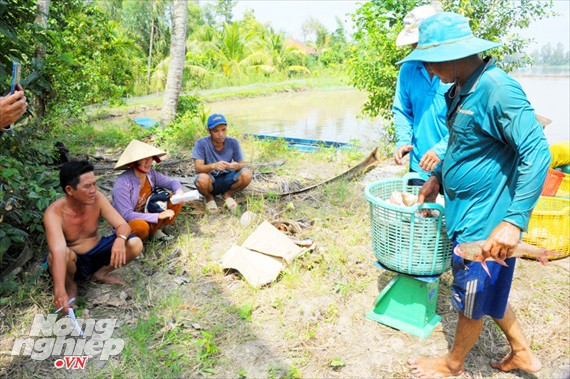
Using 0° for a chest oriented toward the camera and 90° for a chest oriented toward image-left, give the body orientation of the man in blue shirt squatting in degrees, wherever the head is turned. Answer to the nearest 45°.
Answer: approximately 0°

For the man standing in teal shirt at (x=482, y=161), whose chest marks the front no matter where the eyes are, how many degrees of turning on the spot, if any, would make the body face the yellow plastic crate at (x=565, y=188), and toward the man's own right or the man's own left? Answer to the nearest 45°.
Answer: approximately 135° to the man's own right

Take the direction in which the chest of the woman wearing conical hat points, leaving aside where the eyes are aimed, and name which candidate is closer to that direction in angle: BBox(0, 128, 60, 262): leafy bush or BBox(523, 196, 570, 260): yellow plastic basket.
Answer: the yellow plastic basket

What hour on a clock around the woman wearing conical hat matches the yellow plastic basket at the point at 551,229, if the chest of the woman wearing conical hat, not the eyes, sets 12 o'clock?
The yellow plastic basket is roughly at 11 o'clock from the woman wearing conical hat.

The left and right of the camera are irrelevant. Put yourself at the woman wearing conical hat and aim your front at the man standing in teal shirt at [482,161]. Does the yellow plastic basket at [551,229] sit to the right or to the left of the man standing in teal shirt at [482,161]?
left

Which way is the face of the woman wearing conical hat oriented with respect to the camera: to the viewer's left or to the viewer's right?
to the viewer's right

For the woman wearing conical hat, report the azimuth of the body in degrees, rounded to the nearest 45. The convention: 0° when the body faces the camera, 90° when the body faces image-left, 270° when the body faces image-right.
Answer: approximately 315°
